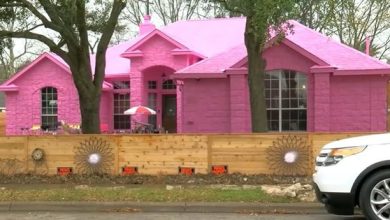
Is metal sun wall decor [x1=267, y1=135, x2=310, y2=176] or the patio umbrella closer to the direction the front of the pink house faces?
the metal sun wall decor

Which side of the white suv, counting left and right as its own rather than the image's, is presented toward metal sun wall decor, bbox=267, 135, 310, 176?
right

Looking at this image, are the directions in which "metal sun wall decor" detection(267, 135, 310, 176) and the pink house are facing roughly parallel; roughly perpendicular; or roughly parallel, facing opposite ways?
roughly parallel

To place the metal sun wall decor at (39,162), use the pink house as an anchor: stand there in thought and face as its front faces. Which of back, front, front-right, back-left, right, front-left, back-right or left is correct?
front-right

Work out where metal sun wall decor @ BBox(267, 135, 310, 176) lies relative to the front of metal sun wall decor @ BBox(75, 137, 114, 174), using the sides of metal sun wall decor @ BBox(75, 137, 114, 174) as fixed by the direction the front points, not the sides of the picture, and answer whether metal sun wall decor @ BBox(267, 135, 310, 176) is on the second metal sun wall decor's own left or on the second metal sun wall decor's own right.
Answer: on the second metal sun wall decor's own left

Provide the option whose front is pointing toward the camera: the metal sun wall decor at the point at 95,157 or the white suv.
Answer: the metal sun wall decor

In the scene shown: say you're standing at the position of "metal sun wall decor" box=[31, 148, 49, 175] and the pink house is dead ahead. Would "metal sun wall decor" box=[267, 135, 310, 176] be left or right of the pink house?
right

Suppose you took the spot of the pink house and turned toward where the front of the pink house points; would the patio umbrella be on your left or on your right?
on your right

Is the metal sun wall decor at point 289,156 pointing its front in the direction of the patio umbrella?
no

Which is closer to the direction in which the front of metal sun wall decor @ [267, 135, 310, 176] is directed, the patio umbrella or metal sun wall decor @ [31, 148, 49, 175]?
the metal sun wall decor

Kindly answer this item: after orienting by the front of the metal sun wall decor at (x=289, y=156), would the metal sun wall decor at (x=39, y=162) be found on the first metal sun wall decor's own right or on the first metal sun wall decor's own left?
on the first metal sun wall decor's own right

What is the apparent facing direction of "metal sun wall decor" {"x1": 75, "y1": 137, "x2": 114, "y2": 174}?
toward the camera

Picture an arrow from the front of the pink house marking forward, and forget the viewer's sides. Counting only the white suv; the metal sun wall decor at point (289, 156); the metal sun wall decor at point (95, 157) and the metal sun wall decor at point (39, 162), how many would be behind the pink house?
0

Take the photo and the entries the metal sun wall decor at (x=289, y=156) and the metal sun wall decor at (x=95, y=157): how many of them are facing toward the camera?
2

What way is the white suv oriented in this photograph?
to the viewer's left

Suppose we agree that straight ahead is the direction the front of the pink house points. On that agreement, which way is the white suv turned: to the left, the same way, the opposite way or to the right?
to the right

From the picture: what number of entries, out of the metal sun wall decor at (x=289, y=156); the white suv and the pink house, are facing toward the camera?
2
